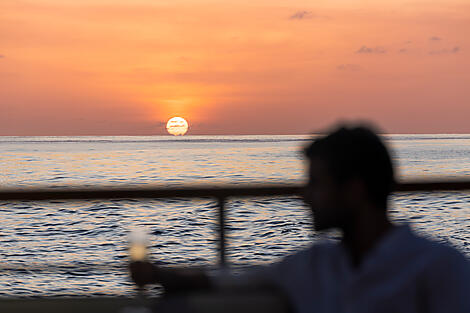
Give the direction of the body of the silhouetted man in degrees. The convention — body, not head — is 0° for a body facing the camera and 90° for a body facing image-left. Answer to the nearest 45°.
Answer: approximately 45°

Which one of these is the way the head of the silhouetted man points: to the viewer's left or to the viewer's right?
to the viewer's left
